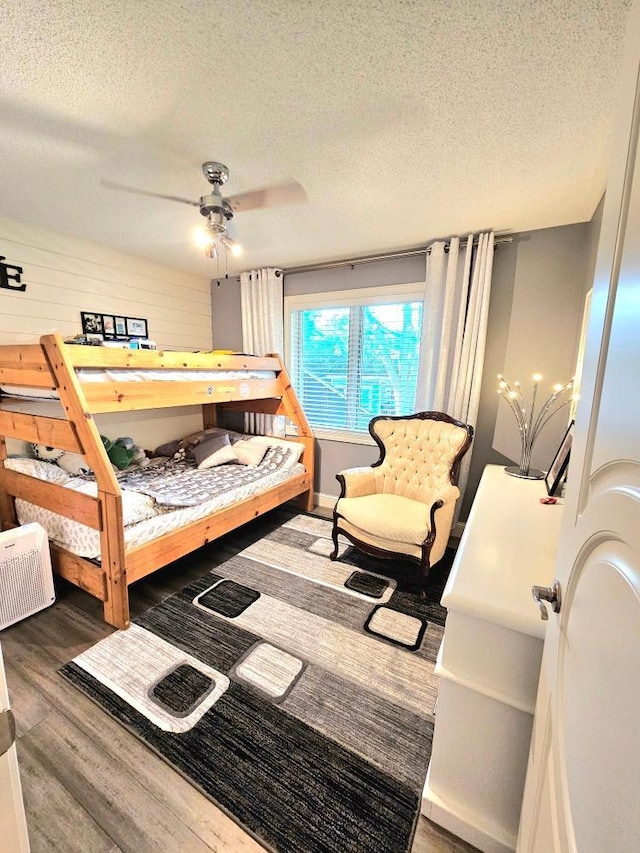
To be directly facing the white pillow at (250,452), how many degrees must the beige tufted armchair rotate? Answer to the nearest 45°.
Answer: approximately 45° to its right

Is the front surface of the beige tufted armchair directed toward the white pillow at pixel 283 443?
no

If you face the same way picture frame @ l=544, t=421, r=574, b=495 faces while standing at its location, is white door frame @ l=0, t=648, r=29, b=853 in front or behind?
in front

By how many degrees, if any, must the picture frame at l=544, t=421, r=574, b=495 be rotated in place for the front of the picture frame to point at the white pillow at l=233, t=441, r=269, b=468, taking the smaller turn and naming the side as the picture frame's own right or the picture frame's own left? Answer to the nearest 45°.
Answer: approximately 45° to the picture frame's own right

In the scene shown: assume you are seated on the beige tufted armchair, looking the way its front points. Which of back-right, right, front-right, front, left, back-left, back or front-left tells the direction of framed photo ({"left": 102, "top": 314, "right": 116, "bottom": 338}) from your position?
front-right

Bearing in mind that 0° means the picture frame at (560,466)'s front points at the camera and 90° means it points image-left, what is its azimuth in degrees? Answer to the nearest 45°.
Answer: approximately 45°

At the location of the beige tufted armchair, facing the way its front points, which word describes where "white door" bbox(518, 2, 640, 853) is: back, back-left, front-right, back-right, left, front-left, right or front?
front-left

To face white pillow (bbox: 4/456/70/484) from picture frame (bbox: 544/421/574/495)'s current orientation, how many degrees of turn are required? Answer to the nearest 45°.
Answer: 0° — it already faces it

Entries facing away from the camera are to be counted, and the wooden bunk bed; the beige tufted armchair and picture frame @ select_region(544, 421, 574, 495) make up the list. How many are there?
0

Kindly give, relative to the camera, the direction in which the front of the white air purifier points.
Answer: facing the viewer and to the right of the viewer

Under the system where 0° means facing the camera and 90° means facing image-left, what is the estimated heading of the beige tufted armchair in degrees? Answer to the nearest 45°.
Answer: approximately 45°

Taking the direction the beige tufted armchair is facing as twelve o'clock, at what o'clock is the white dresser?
The white dresser is roughly at 10 o'clock from the beige tufted armchair.

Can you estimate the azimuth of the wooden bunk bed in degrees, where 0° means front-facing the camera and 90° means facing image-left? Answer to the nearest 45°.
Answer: approximately 45°

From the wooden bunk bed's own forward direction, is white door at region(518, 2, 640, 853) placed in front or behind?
in front

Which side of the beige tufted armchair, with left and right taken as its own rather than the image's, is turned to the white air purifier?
front

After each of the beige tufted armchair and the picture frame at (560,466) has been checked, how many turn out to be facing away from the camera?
0

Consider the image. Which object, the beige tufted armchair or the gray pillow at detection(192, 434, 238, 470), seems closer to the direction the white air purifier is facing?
the beige tufted armchair
